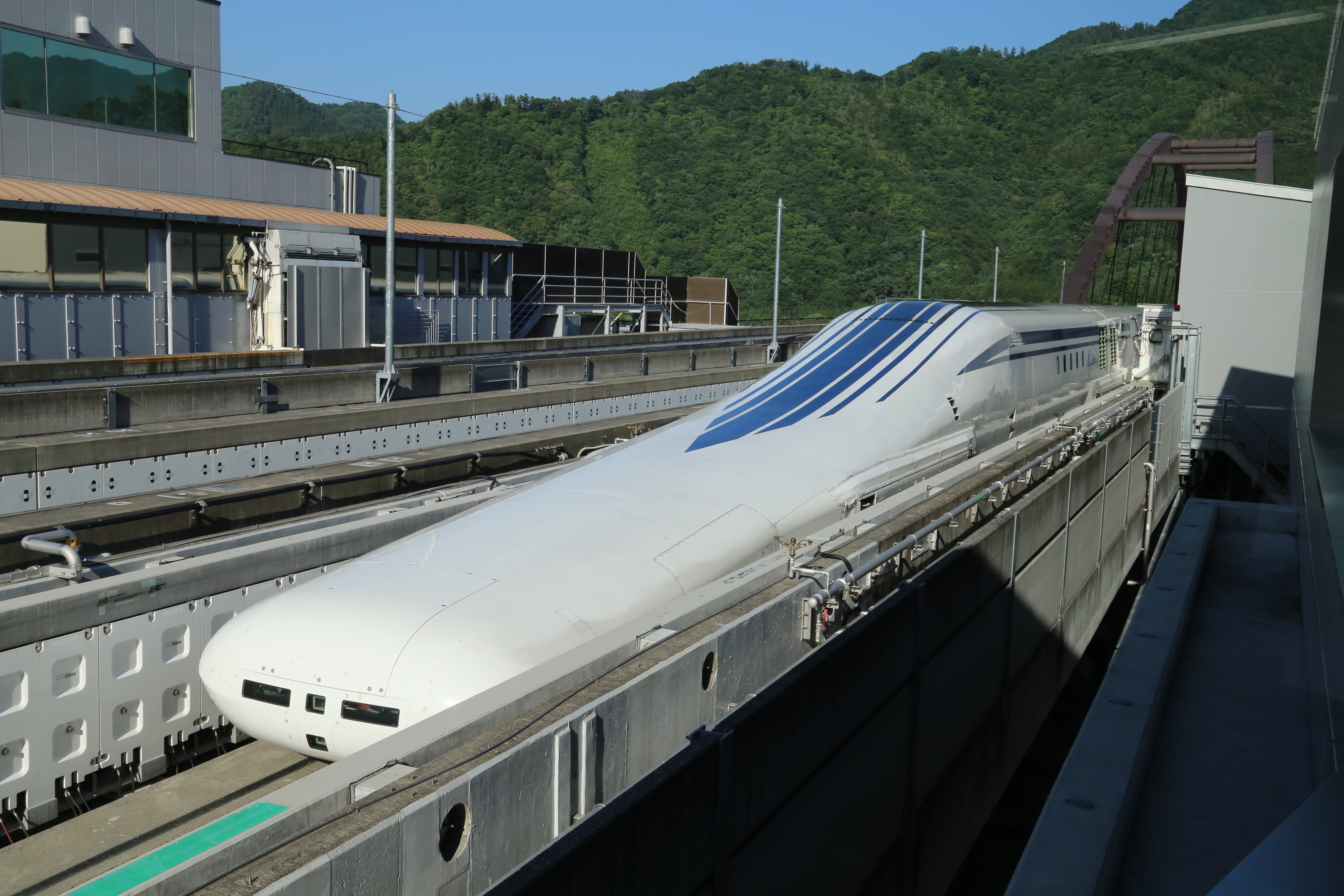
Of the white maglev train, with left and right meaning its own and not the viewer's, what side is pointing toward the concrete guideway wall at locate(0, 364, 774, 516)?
right

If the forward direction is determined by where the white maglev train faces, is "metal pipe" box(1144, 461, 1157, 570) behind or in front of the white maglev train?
behind

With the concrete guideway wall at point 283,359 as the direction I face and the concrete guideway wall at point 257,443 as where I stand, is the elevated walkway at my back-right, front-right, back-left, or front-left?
back-right

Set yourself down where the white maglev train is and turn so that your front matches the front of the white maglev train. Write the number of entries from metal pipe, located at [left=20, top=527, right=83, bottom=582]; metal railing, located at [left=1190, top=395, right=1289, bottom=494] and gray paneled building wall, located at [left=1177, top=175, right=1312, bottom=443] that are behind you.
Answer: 2

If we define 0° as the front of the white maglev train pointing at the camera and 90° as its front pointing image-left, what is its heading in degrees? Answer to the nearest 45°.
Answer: approximately 45°

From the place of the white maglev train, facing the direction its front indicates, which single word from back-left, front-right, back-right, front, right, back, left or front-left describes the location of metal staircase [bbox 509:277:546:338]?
back-right

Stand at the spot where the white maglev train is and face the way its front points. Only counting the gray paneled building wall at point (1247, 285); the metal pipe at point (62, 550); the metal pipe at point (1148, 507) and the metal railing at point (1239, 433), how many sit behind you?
3

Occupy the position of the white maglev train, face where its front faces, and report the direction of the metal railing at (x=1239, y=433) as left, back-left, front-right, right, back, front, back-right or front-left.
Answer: back

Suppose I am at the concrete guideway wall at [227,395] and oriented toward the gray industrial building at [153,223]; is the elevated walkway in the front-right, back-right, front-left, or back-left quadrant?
back-right

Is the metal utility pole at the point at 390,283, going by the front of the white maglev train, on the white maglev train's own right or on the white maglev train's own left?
on the white maglev train's own right
